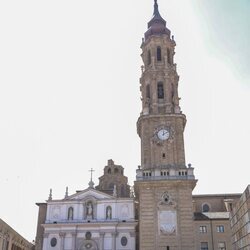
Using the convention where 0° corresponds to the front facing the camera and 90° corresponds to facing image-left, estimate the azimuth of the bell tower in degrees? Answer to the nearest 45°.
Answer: approximately 0°
